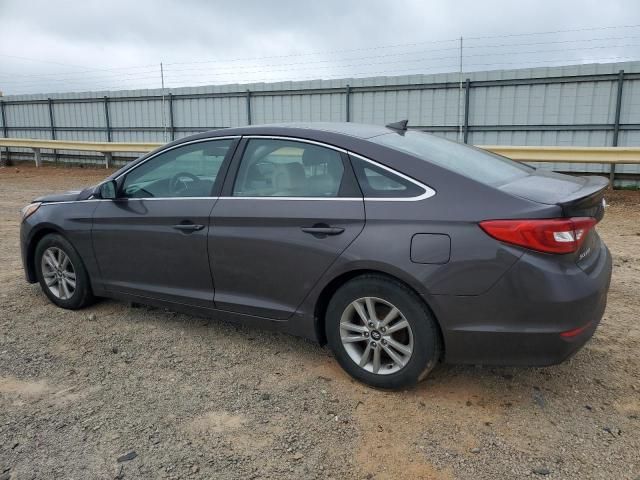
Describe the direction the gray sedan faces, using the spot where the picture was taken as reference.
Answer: facing away from the viewer and to the left of the viewer

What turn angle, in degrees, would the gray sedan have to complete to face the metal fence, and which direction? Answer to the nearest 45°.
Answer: approximately 45° to its right
